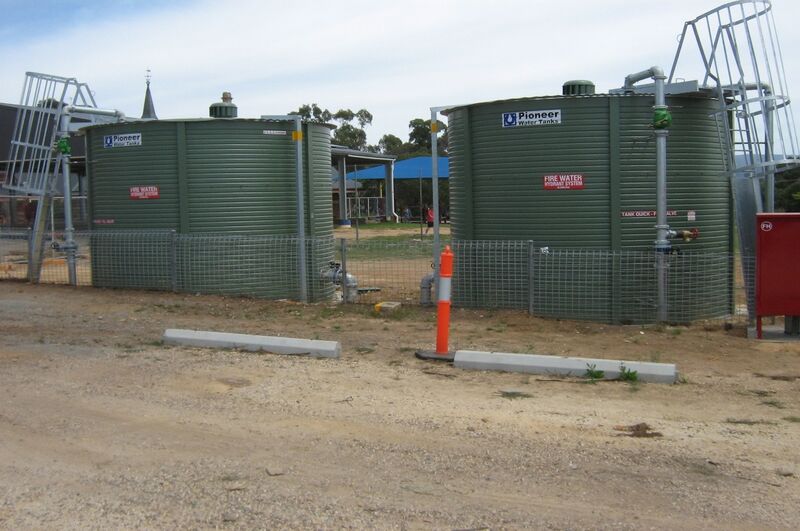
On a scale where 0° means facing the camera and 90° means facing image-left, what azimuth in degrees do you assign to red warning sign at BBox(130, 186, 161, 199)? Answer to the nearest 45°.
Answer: approximately 0°

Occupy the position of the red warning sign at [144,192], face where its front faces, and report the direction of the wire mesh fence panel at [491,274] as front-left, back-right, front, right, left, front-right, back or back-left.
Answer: front-left

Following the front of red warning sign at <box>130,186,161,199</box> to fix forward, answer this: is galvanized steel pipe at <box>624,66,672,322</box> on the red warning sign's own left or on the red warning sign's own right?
on the red warning sign's own left

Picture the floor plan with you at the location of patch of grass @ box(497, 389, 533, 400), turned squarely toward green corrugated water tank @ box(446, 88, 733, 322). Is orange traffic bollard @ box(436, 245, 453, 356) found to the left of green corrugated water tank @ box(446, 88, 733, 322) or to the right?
left

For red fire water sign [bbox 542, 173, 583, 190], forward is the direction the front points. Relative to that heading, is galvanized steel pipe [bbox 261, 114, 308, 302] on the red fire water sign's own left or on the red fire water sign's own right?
on the red fire water sign's own right

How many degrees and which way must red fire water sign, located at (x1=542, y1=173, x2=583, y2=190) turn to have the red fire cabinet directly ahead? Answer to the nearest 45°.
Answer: approximately 45° to its left

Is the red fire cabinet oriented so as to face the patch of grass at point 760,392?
yes

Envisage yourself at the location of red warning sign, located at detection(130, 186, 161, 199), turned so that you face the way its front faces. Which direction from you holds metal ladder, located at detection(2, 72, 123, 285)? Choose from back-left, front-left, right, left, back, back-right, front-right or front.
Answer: back-right

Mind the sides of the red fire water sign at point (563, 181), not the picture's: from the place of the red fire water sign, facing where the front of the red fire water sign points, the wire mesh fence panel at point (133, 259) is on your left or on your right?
on your right

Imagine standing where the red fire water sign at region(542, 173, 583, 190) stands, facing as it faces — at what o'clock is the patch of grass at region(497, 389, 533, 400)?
The patch of grass is roughly at 12 o'clock from the red fire water sign.

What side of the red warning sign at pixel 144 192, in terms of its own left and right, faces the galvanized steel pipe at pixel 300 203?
left

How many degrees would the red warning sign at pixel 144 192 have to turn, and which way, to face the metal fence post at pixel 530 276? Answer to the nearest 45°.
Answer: approximately 45° to its left

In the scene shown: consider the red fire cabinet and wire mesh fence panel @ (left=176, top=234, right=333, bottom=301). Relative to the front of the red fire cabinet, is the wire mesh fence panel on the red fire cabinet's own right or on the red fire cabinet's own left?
on the red fire cabinet's own right
